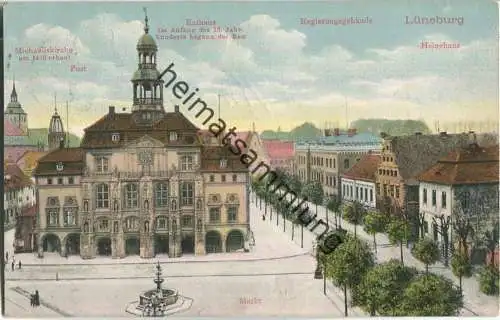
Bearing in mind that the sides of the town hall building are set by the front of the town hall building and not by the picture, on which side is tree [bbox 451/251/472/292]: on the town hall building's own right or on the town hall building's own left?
on the town hall building's own left

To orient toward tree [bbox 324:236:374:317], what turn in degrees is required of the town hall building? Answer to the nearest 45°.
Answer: approximately 90° to its left

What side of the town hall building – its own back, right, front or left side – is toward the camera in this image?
front
